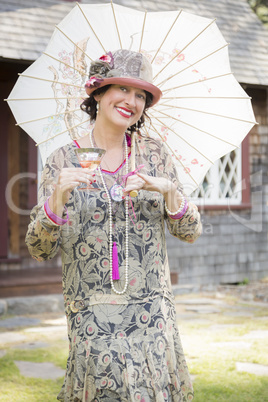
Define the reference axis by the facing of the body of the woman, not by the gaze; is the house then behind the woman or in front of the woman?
behind

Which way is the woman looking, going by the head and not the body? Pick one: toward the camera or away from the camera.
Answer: toward the camera

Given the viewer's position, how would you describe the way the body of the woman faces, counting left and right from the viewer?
facing the viewer
